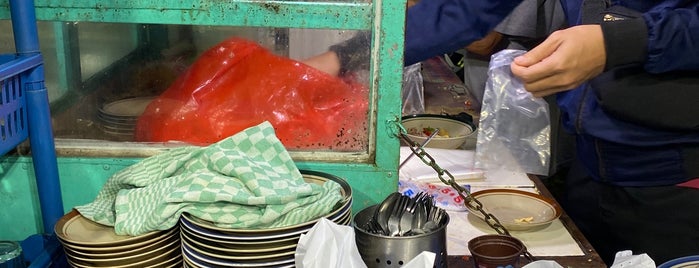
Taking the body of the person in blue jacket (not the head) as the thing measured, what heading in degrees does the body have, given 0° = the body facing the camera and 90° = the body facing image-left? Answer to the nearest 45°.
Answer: approximately 45°

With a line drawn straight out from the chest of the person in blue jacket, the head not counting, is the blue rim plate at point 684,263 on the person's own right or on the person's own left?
on the person's own left

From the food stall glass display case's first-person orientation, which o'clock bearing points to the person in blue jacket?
The person in blue jacket is roughly at 9 o'clock from the food stall glass display case.

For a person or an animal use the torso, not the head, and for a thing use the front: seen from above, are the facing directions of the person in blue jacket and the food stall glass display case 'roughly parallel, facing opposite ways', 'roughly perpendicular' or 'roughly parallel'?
roughly perpendicular

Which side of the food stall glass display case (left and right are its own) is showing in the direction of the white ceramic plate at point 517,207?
left

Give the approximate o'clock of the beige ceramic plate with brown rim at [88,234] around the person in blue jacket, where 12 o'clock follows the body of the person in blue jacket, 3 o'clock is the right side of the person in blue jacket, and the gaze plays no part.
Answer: The beige ceramic plate with brown rim is roughly at 12 o'clock from the person in blue jacket.

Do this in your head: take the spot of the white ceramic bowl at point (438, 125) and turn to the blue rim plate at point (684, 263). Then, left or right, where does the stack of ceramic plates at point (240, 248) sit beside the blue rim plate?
right

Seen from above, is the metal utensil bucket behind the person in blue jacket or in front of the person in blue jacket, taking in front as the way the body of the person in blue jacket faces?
in front

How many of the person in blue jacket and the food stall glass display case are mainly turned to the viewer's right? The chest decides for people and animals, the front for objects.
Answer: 0

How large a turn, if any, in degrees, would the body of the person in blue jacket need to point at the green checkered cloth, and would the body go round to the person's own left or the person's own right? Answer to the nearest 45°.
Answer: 0° — they already face it

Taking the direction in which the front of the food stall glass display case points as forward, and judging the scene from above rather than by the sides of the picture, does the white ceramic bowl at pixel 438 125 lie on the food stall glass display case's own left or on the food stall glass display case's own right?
on the food stall glass display case's own left
